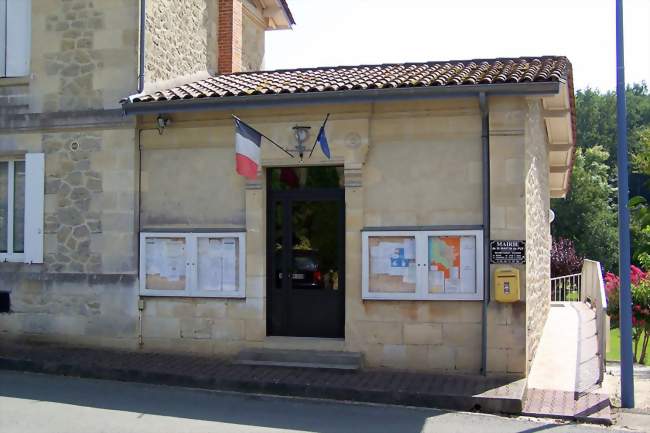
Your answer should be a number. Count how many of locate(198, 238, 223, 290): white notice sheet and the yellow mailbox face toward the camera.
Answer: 2

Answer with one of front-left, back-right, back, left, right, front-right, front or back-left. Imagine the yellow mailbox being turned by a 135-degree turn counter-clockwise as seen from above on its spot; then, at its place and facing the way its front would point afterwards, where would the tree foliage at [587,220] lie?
front-left

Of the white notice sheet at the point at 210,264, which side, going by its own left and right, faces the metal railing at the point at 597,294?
left

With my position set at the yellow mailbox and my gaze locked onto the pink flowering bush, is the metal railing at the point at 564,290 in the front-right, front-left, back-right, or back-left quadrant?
front-left

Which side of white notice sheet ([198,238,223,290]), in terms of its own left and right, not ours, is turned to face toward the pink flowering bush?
left

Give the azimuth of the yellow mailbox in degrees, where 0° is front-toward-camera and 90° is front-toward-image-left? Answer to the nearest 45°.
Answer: approximately 0°

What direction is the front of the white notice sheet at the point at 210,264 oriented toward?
toward the camera

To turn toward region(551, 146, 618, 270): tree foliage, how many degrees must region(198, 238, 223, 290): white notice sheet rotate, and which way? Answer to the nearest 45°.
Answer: approximately 135° to its left

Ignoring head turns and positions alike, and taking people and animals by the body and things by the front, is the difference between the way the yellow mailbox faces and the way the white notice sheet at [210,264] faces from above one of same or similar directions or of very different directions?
same or similar directions
